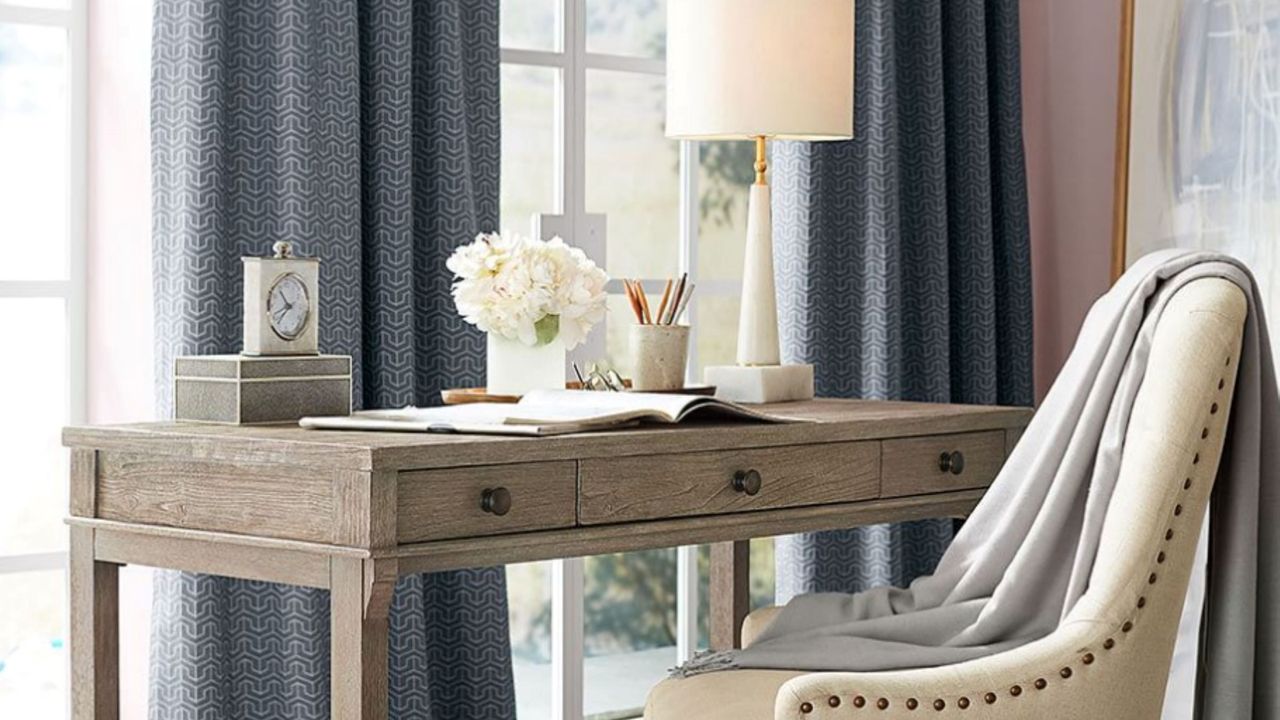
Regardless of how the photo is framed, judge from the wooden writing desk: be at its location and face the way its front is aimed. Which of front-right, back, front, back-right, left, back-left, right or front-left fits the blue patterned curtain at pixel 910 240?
left

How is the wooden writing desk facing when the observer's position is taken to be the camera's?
facing the viewer and to the right of the viewer

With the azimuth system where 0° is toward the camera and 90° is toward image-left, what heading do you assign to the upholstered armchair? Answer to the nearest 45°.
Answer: approximately 90°

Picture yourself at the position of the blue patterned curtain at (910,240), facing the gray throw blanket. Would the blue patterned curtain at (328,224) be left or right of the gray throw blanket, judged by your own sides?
right

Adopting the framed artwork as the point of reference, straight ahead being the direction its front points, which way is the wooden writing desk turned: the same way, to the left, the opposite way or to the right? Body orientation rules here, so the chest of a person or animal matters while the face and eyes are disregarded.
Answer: to the left

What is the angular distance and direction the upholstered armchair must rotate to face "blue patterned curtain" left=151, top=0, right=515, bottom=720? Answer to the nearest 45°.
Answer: approximately 45° to its right

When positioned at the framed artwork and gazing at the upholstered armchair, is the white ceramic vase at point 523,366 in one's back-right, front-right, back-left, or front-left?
front-right

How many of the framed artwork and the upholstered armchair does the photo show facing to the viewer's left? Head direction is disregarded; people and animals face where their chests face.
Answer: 1

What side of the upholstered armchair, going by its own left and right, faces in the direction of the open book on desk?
front

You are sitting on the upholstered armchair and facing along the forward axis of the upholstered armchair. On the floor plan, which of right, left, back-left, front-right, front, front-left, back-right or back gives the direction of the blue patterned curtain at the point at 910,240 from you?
right
